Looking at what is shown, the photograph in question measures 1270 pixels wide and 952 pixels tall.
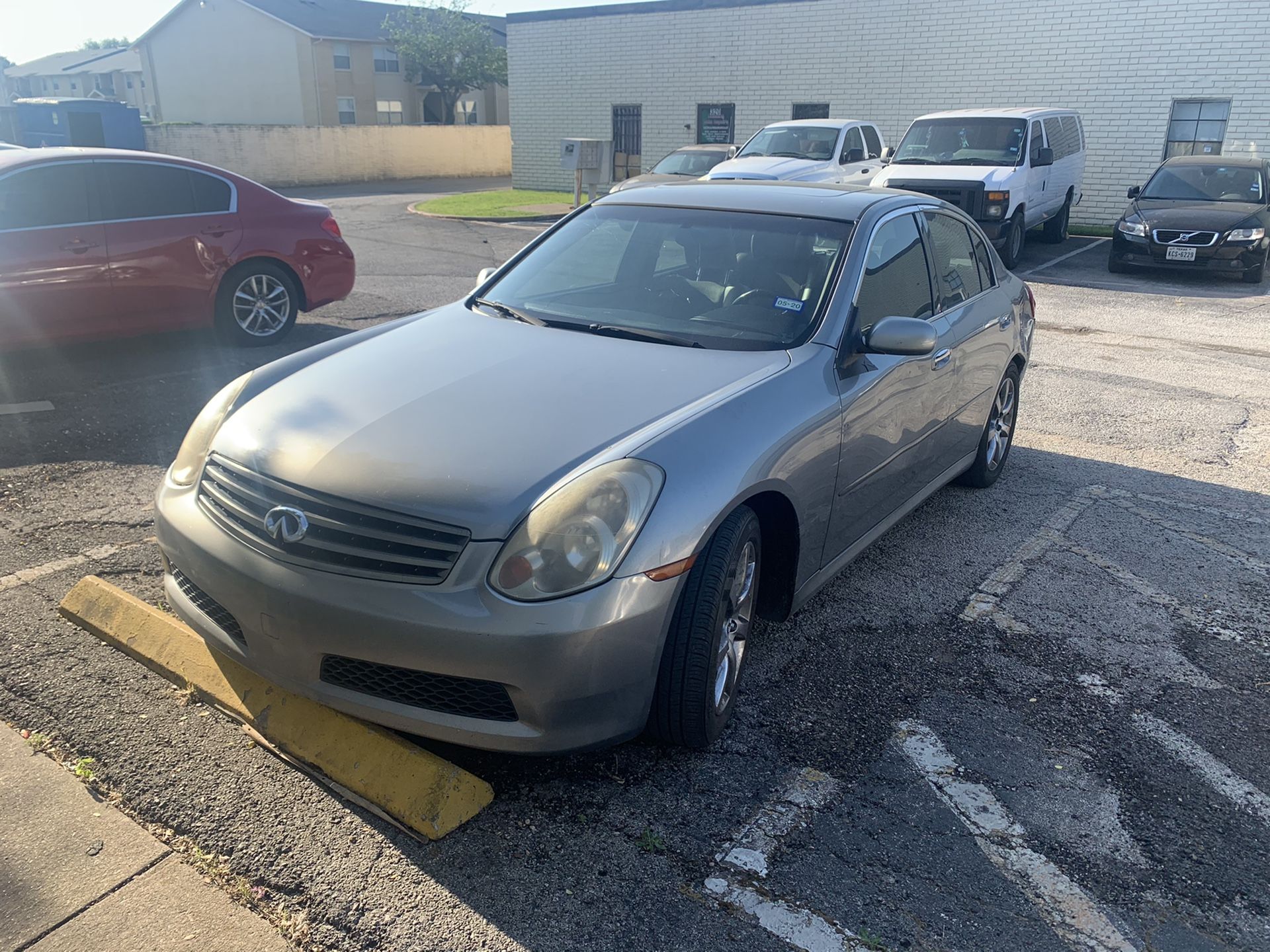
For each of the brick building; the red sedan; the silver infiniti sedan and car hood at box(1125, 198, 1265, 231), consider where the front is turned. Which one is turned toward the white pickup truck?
the brick building

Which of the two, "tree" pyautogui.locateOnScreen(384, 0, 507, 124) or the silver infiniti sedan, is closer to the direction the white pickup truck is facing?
the silver infiniti sedan

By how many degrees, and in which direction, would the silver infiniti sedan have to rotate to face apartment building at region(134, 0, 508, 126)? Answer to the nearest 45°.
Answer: approximately 135° to its right

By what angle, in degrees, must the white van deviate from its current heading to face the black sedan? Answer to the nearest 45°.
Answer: approximately 135° to its left

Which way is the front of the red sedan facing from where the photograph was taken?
facing to the left of the viewer

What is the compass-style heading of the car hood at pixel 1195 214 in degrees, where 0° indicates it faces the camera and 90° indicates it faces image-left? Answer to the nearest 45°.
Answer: approximately 0°

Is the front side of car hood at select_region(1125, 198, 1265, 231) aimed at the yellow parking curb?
yes

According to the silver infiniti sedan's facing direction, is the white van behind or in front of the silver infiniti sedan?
behind

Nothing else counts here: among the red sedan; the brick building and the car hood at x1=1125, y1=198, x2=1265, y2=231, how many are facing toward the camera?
2

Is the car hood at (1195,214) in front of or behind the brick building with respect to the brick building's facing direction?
in front

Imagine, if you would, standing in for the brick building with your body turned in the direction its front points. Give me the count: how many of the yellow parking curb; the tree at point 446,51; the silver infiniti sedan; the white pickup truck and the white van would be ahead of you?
4

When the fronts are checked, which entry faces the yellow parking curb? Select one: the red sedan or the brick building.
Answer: the brick building

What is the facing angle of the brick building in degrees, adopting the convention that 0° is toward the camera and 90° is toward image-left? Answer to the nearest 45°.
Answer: approximately 0°

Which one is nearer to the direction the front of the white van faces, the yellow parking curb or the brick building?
the yellow parking curb

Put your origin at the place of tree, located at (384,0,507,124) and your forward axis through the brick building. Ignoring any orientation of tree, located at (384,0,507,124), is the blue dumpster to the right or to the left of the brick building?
right
